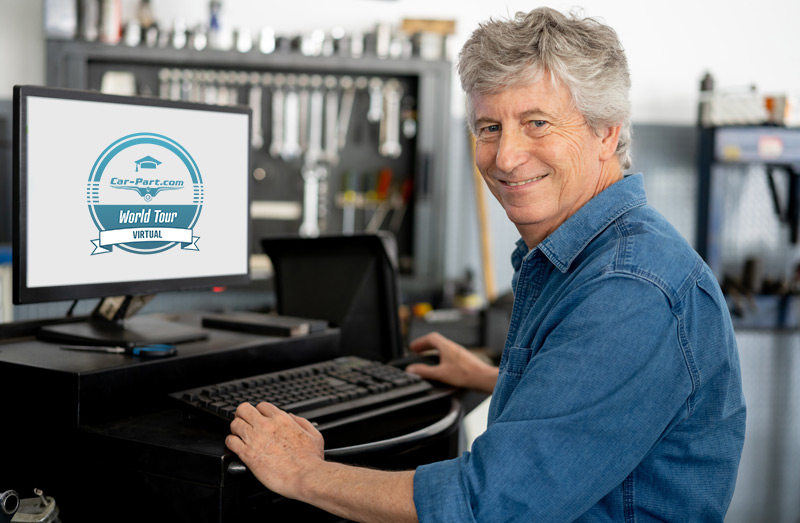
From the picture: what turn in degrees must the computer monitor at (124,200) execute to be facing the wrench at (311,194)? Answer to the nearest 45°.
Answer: approximately 135° to its left

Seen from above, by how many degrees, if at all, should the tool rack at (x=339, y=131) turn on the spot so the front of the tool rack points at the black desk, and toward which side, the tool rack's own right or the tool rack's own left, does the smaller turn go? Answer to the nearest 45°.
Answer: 0° — it already faces it

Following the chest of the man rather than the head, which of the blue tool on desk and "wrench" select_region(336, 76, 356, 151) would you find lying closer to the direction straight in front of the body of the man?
the blue tool on desk
